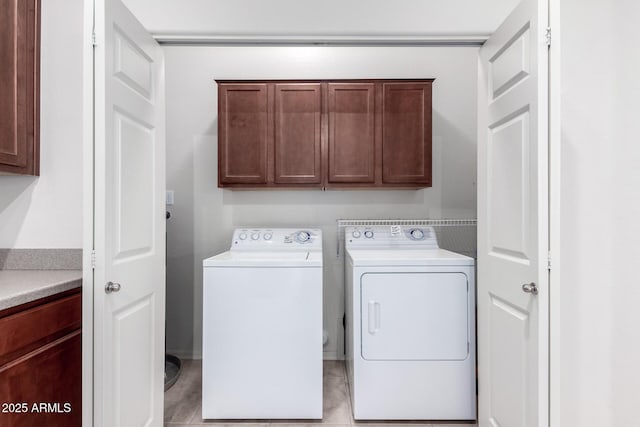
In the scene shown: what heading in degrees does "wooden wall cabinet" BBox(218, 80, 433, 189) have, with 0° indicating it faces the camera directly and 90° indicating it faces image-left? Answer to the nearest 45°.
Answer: approximately 0°

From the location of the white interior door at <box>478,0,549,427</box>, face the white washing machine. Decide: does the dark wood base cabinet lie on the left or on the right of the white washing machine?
left

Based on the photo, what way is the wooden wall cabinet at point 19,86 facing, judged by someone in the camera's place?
facing the viewer and to the right of the viewer

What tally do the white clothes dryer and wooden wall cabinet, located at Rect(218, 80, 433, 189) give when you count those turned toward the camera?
2

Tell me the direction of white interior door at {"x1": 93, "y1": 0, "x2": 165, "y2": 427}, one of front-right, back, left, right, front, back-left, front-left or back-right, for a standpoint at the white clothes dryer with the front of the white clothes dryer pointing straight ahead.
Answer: front-right

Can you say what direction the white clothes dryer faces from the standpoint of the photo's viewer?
facing the viewer

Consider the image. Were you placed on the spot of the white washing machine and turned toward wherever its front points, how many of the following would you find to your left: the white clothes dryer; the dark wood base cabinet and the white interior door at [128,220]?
1

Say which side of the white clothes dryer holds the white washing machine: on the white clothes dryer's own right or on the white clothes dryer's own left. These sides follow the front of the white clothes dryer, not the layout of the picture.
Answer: on the white clothes dryer's own right

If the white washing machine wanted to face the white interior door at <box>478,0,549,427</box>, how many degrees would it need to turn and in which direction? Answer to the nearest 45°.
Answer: approximately 45° to its left

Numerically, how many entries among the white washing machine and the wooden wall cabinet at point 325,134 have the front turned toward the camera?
2
